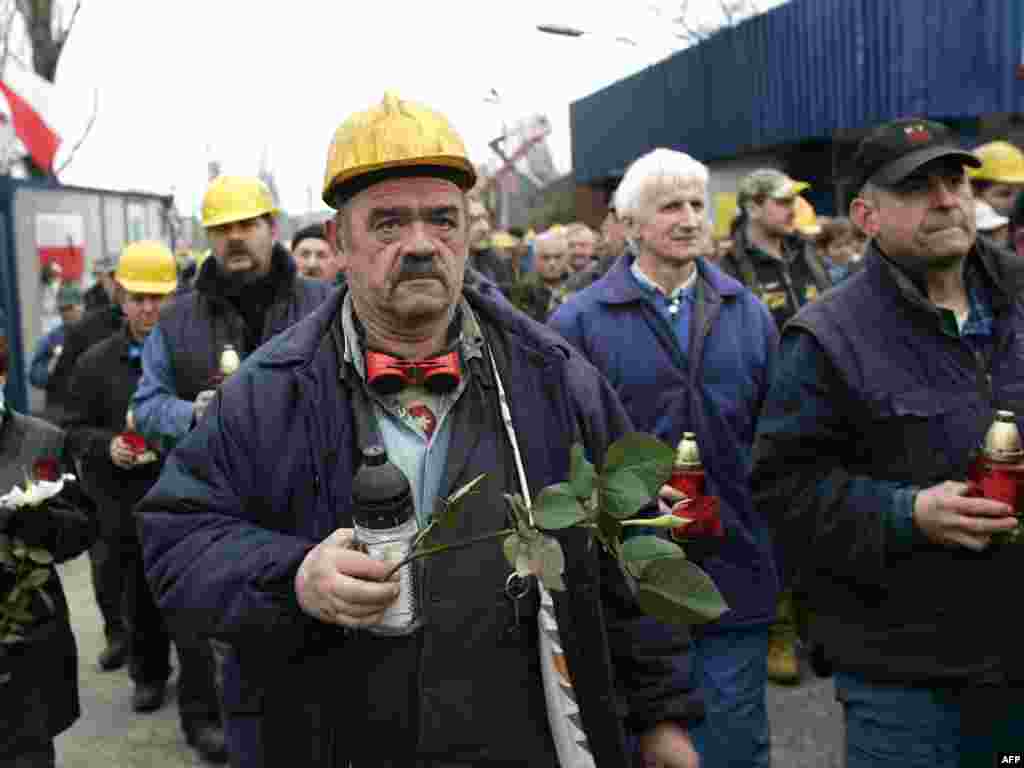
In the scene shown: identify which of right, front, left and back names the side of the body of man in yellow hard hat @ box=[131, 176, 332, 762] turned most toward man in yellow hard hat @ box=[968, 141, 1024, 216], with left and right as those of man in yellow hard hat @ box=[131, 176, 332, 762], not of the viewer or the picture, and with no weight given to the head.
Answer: left

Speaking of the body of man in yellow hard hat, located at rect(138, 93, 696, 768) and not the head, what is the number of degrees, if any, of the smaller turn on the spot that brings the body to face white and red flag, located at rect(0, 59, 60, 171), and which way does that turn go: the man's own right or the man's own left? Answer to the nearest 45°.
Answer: approximately 180°

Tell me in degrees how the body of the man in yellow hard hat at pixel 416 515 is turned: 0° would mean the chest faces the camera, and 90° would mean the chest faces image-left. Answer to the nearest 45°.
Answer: approximately 0°

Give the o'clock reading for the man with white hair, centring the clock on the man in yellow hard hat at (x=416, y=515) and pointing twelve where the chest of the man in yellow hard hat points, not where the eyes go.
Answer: The man with white hair is roughly at 7 o'clock from the man in yellow hard hat.

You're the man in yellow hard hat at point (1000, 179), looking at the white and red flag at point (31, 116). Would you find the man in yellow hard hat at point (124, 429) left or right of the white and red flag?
left

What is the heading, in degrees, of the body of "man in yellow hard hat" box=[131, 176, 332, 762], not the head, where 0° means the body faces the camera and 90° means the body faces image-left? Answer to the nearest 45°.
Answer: approximately 0°
